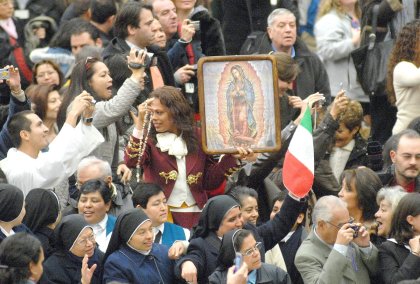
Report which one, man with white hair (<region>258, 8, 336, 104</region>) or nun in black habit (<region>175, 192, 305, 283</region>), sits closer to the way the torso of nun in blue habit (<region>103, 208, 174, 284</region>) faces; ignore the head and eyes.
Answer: the nun in black habit

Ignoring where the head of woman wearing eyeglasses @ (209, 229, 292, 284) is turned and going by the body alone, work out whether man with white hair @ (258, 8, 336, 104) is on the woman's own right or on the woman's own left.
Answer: on the woman's own left

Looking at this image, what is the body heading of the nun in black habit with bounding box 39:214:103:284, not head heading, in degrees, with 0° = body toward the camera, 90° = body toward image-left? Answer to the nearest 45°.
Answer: approximately 315°

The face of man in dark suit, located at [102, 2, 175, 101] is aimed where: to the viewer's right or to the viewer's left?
to the viewer's right

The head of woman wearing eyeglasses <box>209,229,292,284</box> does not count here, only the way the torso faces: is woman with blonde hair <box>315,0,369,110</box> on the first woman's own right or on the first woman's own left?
on the first woman's own left

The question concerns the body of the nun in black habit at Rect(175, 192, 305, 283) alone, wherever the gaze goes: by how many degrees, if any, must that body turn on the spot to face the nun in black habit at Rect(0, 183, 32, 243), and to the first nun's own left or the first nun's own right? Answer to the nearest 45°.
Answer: approximately 135° to the first nun's own right
